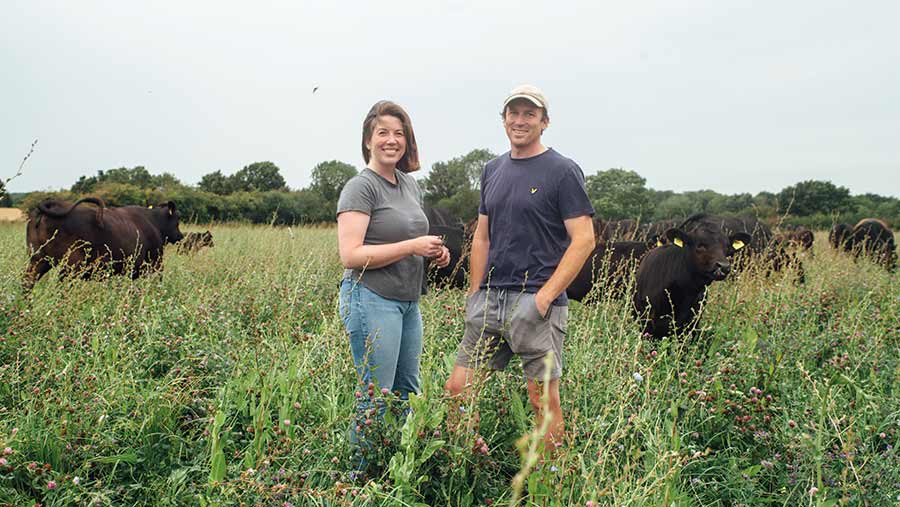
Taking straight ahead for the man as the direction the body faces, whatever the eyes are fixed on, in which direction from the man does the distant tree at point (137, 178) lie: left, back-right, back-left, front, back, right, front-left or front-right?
right

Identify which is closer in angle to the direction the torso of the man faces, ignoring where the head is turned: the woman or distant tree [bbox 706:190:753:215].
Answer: the woman

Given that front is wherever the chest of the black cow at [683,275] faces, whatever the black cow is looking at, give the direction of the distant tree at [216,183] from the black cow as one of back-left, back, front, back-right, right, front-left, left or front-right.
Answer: back

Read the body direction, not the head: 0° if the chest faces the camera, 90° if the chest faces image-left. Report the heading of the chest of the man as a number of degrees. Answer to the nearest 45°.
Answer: approximately 45°

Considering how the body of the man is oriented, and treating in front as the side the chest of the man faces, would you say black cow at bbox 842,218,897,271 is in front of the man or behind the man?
behind

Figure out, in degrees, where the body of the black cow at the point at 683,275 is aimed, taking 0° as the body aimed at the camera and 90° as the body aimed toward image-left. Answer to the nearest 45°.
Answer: approximately 315°

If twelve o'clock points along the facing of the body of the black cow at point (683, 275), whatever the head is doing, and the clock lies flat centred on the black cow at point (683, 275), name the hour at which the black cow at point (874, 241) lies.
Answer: the black cow at point (874, 241) is roughly at 8 o'clock from the black cow at point (683, 275).

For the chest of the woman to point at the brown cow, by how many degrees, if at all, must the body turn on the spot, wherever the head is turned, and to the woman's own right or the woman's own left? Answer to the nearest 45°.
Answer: approximately 180°

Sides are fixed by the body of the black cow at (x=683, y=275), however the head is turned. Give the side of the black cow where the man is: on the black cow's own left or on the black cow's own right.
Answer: on the black cow's own right

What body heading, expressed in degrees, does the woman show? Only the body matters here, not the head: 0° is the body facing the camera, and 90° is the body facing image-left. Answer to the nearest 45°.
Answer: approximately 315°
